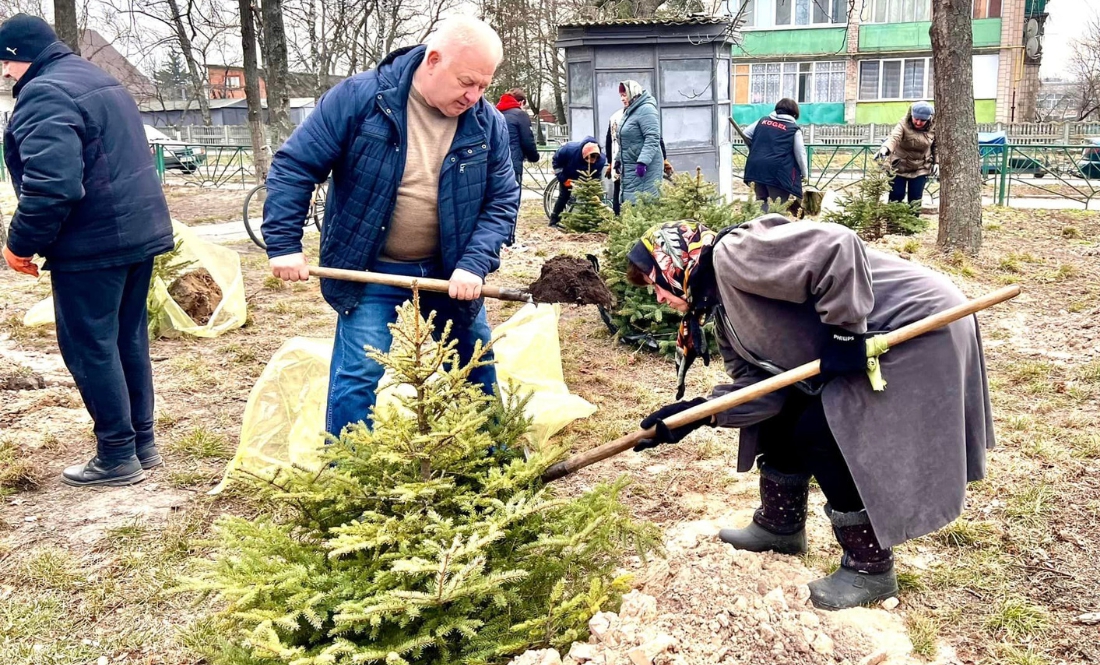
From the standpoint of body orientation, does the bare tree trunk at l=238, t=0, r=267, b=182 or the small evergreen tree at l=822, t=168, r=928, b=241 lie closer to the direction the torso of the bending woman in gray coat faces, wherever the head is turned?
the bare tree trunk

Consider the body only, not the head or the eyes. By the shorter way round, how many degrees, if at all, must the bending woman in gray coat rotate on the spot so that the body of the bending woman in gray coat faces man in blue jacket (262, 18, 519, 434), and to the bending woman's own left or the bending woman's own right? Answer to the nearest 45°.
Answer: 0° — they already face them

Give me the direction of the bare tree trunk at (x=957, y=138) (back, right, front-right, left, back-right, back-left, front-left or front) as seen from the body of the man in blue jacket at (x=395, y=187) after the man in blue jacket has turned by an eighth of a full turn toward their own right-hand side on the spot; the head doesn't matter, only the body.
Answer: back-left

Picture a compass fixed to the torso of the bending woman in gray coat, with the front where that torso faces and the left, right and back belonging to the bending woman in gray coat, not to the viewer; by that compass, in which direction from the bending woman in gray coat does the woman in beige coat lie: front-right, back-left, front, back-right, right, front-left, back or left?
right

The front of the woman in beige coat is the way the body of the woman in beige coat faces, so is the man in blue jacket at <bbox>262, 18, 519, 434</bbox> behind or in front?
in front

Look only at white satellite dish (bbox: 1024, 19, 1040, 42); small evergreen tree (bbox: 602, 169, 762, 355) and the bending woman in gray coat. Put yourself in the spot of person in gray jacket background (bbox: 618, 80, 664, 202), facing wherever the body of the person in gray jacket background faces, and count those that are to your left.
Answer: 2

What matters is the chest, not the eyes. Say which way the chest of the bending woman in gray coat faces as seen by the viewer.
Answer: to the viewer's left

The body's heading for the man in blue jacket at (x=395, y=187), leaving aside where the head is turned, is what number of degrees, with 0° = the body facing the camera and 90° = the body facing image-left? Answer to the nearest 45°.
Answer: approximately 315°
